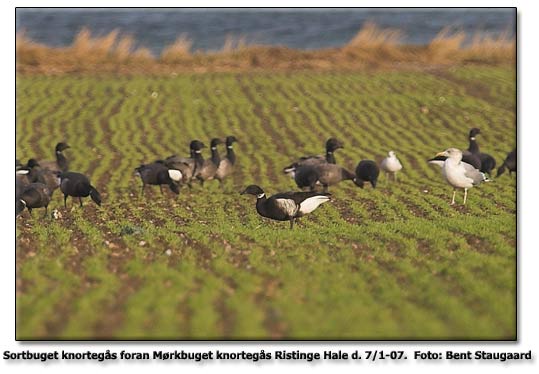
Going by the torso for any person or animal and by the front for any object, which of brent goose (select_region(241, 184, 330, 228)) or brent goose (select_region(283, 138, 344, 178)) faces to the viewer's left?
brent goose (select_region(241, 184, 330, 228))

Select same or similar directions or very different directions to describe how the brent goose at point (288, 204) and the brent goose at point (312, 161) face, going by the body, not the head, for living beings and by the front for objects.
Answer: very different directions

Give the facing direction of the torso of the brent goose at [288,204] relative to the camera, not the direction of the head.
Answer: to the viewer's left

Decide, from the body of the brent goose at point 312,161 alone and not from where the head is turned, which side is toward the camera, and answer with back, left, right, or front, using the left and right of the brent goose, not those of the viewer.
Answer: right
